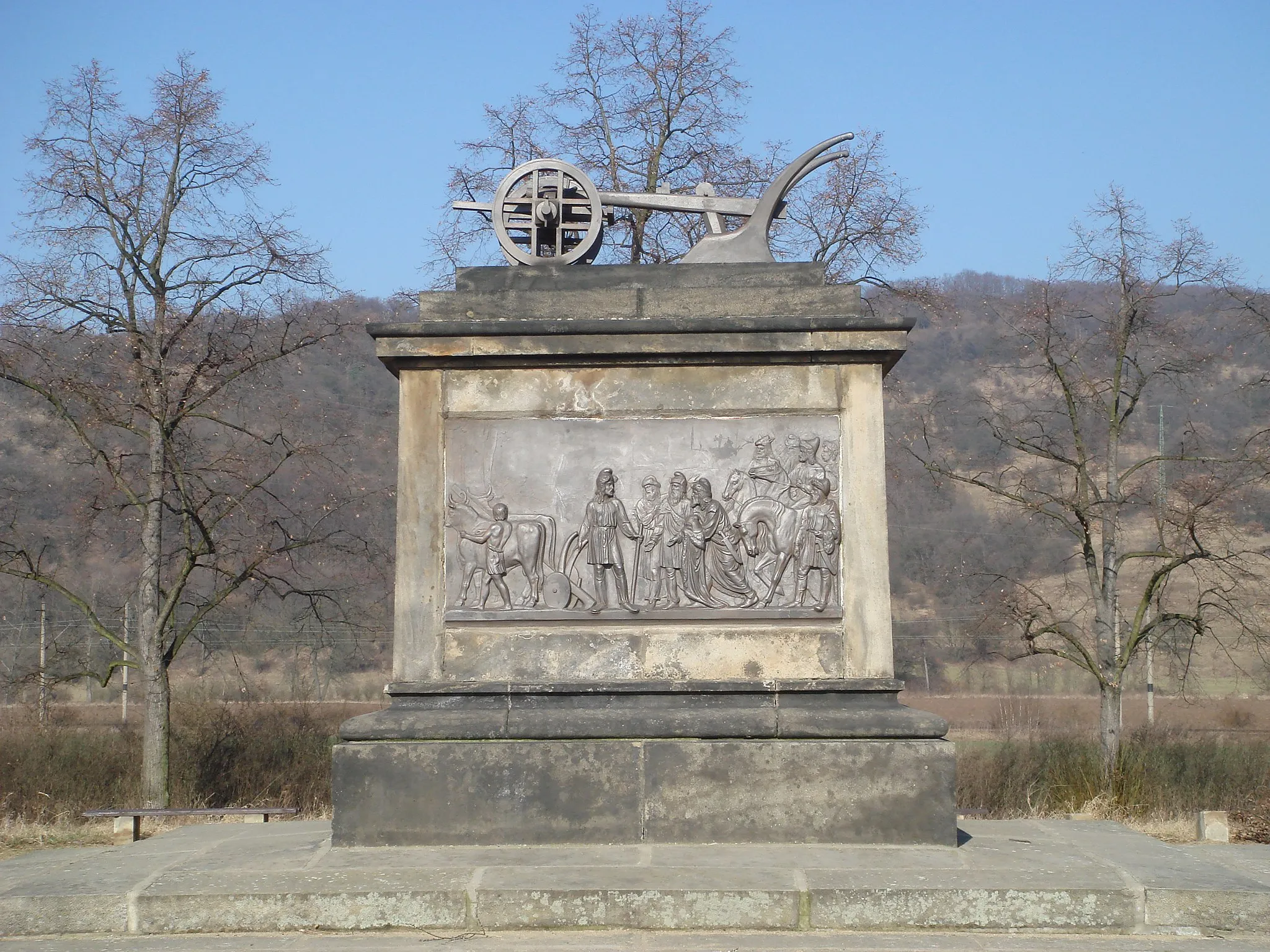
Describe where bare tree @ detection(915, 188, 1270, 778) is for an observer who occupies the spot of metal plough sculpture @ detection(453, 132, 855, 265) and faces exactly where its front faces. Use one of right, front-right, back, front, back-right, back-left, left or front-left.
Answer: back-right

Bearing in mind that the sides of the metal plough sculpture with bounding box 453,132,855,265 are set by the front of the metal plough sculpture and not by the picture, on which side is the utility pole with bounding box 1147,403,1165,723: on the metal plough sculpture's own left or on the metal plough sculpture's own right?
on the metal plough sculpture's own right

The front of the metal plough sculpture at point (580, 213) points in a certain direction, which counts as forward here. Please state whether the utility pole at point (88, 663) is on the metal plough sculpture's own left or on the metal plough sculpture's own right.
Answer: on the metal plough sculpture's own right

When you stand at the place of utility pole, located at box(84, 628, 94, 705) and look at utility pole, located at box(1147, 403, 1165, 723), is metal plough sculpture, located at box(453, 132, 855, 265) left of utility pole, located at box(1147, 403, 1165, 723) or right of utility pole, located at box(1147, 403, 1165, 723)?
right

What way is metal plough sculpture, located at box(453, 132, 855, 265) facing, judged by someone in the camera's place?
facing to the left of the viewer
